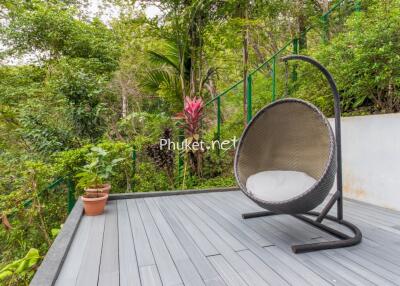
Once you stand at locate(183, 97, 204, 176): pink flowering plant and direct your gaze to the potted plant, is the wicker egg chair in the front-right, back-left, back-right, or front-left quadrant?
front-left

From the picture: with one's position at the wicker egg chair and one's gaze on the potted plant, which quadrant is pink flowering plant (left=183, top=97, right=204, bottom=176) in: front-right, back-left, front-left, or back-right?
front-right

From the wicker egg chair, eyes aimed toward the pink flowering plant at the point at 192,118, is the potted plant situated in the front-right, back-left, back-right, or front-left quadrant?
front-left

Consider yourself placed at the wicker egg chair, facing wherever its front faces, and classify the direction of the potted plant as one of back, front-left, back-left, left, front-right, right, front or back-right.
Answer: front-right

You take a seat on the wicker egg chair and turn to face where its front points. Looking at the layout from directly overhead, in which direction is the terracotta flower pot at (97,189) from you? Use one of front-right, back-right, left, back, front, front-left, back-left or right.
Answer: front-right

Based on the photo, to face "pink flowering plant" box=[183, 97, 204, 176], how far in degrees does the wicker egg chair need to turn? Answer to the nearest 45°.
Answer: approximately 90° to its right

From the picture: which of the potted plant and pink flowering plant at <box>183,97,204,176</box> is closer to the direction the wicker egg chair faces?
the potted plant
